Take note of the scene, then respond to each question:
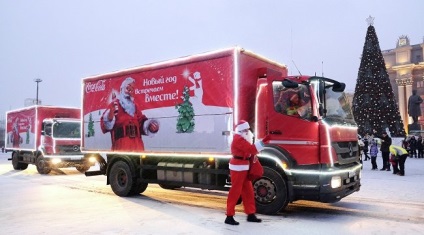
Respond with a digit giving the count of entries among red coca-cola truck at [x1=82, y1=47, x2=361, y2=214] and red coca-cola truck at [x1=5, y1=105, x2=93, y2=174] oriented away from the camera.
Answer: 0

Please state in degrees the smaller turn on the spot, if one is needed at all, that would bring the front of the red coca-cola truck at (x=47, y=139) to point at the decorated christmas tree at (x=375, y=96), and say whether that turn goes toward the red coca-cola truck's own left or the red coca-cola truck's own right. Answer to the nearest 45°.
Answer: approximately 45° to the red coca-cola truck's own left

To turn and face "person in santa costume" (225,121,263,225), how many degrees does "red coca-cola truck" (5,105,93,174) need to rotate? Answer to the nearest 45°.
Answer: approximately 45° to its right

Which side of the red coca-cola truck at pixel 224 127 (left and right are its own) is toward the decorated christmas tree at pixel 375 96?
left

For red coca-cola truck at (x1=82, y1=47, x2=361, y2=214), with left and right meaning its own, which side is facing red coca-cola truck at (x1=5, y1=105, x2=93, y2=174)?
back

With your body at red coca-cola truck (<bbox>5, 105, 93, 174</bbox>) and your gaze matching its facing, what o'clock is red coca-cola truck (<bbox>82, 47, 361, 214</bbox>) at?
red coca-cola truck (<bbox>82, 47, 361, 214</bbox>) is roughly at 1 o'clock from red coca-cola truck (<bbox>5, 105, 93, 174</bbox>).

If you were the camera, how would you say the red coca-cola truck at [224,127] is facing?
facing the viewer and to the right of the viewer

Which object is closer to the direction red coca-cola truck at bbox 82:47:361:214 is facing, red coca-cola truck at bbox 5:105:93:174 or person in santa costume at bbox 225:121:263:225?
the person in santa costume
